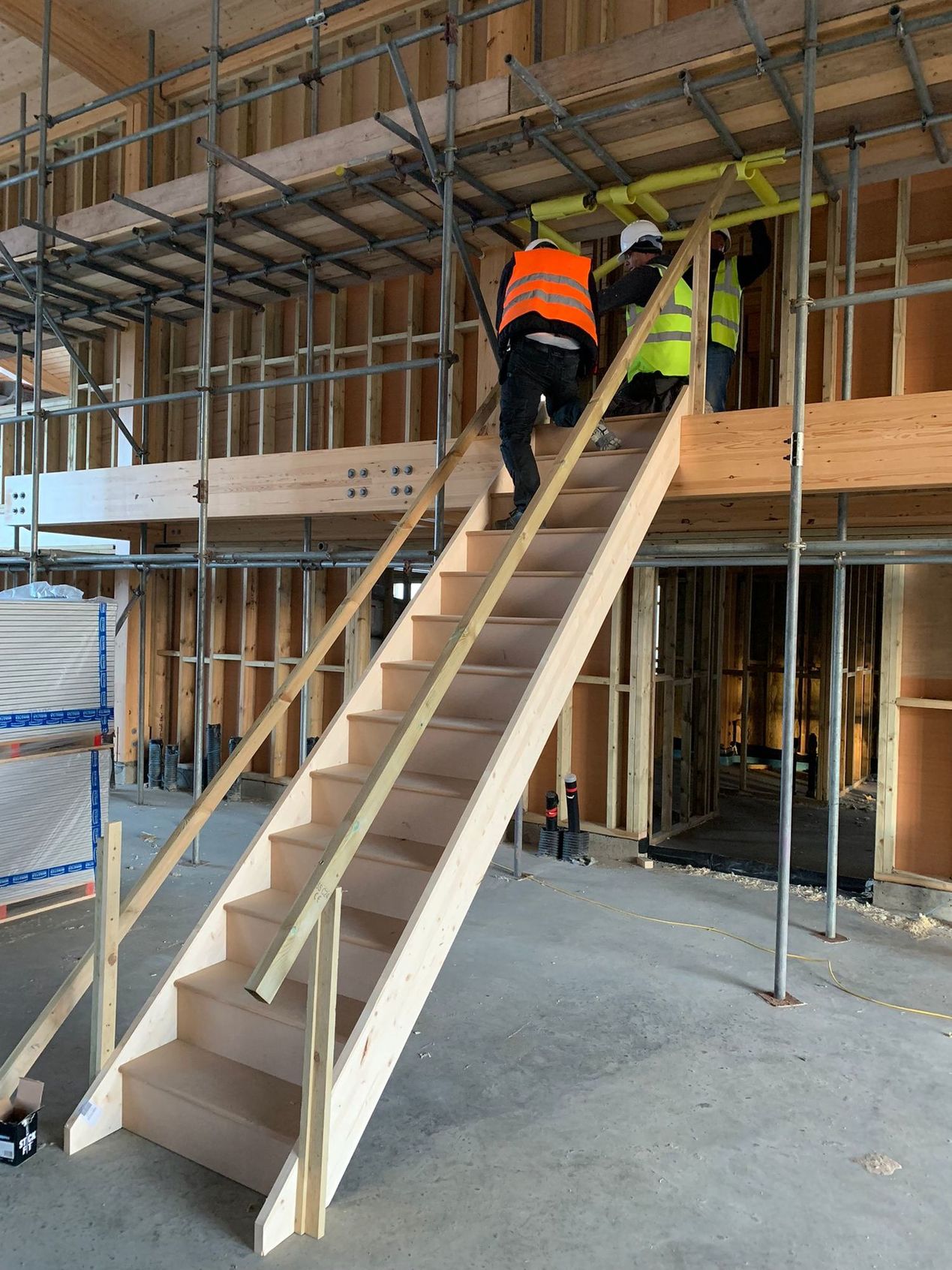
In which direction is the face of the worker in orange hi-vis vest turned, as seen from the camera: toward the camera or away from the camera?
away from the camera

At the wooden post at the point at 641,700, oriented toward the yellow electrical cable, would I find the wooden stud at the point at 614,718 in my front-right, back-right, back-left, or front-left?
back-right

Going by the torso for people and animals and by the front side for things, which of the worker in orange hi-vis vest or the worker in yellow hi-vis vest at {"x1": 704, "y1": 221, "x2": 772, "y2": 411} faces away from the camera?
the worker in orange hi-vis vest

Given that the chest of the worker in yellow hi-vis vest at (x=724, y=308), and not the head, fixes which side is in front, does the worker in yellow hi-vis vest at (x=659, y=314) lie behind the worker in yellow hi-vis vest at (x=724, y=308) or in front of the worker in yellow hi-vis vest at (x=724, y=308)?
in front

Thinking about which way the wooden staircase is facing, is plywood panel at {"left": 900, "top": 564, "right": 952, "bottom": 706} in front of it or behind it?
behind

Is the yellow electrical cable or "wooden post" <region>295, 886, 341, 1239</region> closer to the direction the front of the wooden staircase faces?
the wooden post

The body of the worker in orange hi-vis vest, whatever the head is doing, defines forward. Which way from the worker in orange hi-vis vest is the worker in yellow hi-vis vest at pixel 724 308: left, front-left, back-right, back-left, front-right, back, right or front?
front-right

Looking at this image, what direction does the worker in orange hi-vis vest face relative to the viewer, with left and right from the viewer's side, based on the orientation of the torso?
facing away from the viewer
